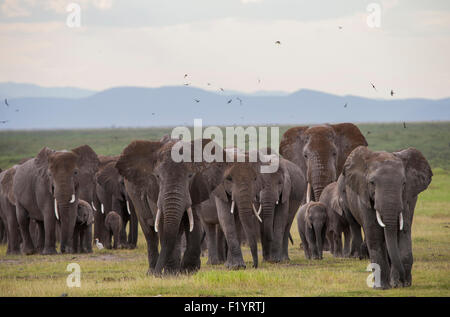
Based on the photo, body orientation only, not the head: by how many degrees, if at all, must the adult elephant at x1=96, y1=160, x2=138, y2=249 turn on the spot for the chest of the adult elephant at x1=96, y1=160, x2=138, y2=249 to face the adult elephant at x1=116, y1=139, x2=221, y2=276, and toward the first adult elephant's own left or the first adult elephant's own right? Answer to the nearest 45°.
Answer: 0° — it already faces it

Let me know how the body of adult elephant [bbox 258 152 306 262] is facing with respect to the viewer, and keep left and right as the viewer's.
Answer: facing the viewer and to the left of the viewer

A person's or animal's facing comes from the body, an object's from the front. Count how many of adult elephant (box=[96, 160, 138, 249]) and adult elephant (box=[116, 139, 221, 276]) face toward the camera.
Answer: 2

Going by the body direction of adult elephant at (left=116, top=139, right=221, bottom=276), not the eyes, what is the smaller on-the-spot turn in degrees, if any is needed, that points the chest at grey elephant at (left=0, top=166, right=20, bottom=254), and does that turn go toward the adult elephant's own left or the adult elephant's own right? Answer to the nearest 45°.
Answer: approximately 135° to the adult elephant's own right

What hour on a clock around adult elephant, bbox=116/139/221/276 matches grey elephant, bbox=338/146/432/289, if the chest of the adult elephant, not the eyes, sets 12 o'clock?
The grey elephant is roughly at 10 o'clock from the adult elephant.

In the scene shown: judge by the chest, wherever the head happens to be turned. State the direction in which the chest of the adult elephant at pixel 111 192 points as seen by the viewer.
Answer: toward the camera

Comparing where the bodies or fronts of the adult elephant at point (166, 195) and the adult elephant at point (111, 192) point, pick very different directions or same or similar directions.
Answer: same or similar directions

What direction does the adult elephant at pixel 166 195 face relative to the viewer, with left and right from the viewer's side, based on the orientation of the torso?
facing the viewer

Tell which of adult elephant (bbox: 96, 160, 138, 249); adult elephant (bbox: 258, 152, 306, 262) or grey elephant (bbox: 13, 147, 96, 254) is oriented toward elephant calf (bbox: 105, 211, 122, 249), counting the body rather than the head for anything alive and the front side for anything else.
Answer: adult elephant (bbox: 96, 160, 138, 249)

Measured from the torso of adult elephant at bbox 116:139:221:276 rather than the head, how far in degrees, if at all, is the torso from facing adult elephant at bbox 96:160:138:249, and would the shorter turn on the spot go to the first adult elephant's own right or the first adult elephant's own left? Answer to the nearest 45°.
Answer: approximately 180°

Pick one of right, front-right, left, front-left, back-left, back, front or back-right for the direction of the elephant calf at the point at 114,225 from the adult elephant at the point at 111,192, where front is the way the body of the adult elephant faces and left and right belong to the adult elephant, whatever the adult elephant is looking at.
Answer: front

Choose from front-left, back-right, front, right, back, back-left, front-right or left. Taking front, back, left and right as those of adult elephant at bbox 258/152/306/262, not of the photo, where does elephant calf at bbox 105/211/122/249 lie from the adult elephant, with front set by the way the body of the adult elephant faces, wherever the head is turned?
right
